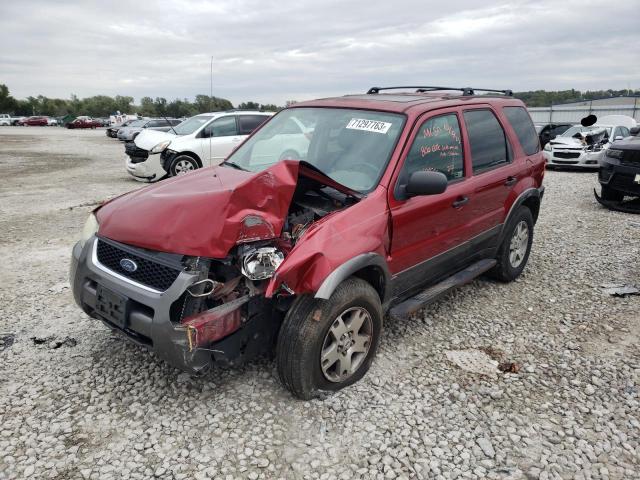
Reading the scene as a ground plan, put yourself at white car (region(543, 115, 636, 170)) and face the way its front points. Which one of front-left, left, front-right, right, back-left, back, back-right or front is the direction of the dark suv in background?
front-left

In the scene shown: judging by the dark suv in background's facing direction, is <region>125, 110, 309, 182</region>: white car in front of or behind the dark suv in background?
in front

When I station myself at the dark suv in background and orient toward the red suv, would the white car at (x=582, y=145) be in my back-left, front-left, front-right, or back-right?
back-right

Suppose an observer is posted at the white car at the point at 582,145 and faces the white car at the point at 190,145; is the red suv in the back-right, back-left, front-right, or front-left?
front-left

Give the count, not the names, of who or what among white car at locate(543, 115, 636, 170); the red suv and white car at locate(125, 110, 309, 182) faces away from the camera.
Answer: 0

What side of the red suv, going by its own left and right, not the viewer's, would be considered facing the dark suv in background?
back

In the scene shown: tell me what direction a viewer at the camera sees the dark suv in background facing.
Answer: facing the viewer and to the left of the viewer

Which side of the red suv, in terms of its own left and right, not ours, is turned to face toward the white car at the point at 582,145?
back

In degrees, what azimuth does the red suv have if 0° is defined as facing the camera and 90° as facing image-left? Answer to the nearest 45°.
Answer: approximately 45°

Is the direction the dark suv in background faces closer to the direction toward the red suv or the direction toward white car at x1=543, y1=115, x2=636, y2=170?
the red suv

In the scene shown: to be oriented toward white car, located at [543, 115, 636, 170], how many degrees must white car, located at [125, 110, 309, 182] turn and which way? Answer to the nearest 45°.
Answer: approximately 135° to its left

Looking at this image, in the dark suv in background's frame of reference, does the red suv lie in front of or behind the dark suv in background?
in front
